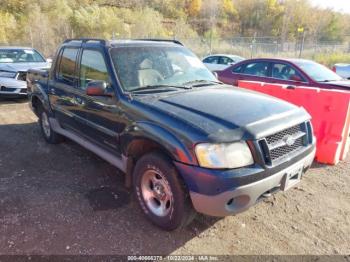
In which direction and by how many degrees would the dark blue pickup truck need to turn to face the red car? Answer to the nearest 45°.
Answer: approximately 90° to its left

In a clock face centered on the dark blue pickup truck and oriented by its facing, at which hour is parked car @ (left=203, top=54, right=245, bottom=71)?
The parked car is roughly at 8 o'clock from the dark blue pickup truck.

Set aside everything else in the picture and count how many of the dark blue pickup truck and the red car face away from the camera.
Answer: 0

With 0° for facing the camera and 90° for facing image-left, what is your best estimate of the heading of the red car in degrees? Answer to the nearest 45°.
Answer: approximately 315°

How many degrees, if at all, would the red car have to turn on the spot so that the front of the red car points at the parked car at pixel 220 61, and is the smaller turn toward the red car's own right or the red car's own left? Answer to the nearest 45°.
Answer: approximately 180°

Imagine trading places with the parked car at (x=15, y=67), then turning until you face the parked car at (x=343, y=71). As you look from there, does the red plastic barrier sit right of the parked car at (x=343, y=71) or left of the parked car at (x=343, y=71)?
right

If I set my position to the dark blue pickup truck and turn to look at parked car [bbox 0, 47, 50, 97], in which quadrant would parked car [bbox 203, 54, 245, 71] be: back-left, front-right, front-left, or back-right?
front-right

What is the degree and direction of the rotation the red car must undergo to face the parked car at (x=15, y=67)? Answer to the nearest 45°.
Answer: approximately 135° to its right

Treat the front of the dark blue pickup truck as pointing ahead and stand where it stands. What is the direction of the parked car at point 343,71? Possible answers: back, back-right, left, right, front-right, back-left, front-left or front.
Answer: left

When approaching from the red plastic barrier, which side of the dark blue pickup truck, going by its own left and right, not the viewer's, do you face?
left

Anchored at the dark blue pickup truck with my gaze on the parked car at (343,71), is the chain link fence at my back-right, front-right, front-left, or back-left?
front-left

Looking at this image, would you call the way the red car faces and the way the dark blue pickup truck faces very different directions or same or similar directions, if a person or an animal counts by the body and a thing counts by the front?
same or similar directions
